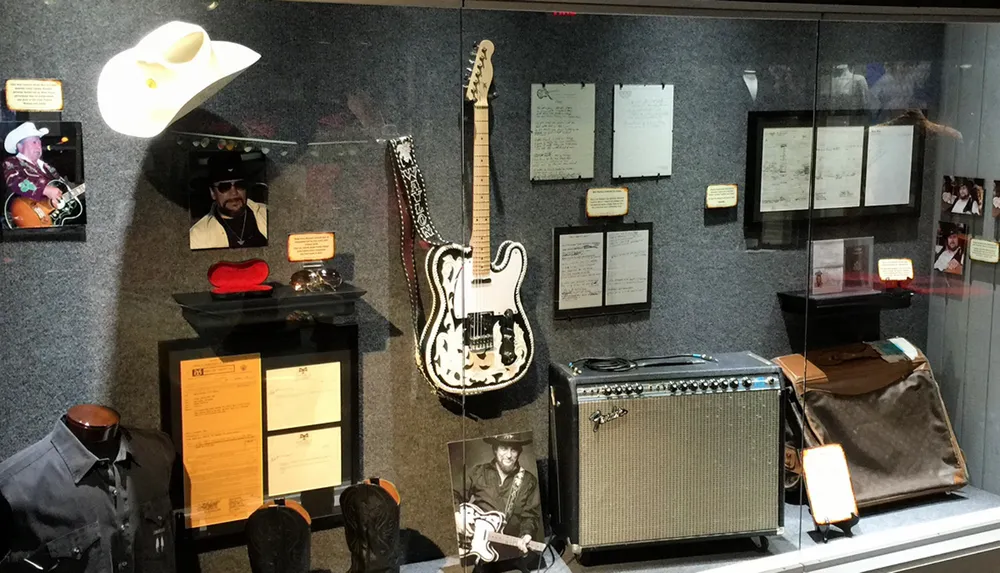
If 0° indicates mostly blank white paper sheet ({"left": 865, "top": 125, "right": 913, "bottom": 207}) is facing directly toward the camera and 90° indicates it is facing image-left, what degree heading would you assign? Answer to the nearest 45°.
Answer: approximately 0°

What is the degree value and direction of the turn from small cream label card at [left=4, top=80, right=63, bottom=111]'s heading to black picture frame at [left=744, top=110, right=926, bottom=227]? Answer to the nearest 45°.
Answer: approximately 90° to its left

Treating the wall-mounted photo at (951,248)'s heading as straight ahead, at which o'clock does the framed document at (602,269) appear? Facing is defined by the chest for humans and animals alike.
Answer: The framed document is roughly at 12 o'clock from the wall-mounted photo.

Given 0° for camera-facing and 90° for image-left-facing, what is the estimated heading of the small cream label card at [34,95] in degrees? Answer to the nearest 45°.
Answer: approximately 0°

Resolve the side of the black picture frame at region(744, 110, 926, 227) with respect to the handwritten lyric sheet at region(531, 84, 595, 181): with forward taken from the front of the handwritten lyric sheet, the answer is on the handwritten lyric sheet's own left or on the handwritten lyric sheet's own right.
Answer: on the handwritten lyric sheet's own left

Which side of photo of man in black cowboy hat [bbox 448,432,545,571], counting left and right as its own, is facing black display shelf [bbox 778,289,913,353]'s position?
left
